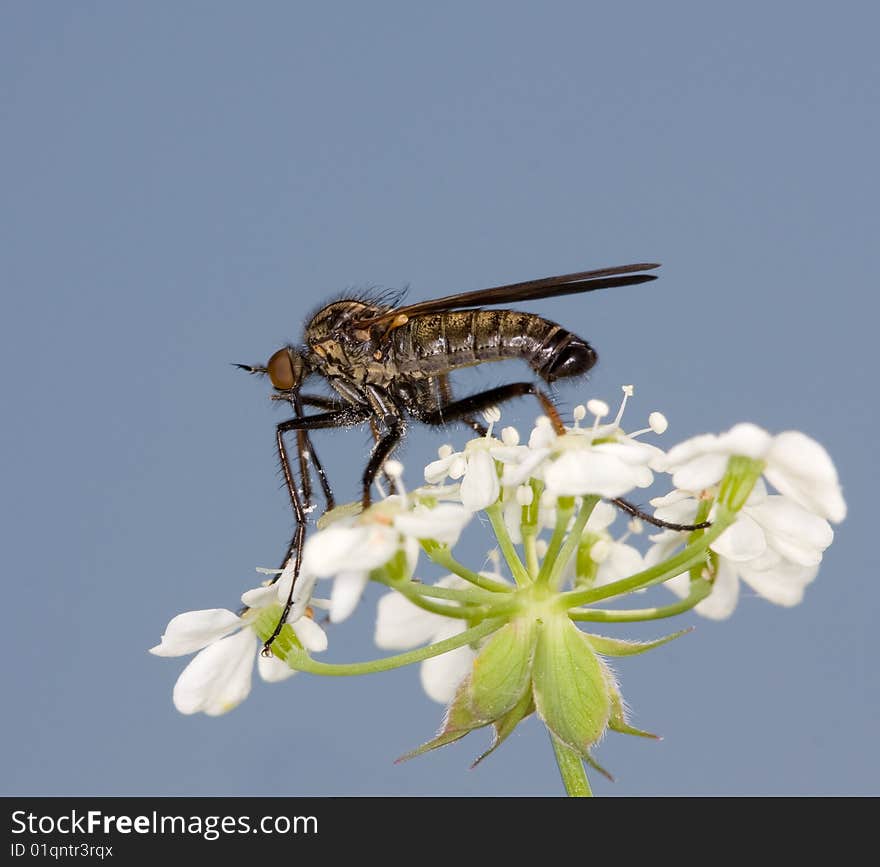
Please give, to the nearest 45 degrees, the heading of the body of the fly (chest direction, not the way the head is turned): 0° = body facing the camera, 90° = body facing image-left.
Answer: approximately 90°
